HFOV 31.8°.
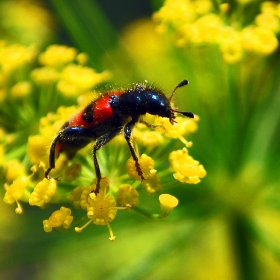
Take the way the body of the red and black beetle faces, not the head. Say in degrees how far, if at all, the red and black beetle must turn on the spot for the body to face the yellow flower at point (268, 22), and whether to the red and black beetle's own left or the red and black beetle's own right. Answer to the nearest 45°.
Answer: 0° — it already faces it

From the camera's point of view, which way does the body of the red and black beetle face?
to the viewer's right

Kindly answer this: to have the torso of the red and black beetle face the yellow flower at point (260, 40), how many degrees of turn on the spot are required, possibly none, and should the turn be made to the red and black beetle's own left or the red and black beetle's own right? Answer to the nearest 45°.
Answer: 0° — it already faces it
